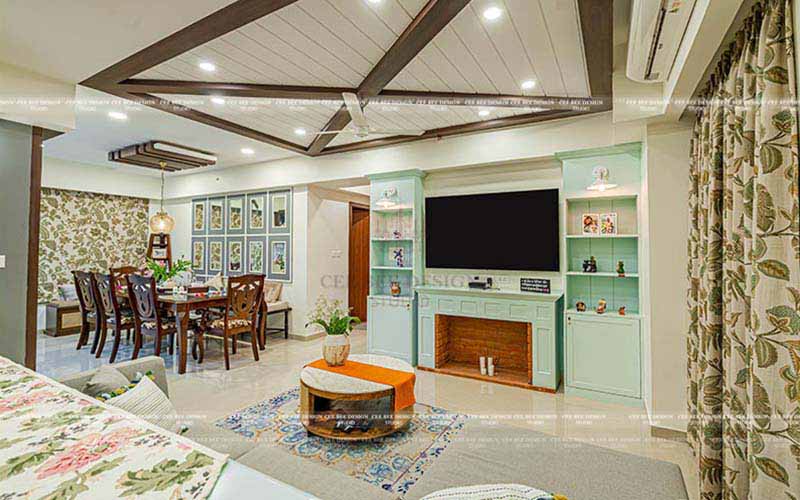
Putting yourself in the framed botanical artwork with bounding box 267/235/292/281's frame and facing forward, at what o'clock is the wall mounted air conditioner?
The wall mounted air conditioner is roughly at 10 o'clock from the framed botanical artwork.

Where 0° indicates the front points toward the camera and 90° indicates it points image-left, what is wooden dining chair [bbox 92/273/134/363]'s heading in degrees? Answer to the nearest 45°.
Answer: approximately 225°

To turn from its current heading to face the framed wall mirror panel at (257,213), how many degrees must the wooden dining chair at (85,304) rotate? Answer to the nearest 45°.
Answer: approximately 45° to its right

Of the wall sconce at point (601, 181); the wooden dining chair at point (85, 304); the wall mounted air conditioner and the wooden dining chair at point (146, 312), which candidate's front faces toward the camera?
the wall sconce

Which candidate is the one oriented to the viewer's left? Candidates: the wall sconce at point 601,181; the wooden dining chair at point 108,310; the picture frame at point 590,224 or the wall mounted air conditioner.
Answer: the wall mounted air conditioner

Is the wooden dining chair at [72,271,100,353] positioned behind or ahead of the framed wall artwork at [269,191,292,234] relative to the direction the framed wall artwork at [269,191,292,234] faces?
ahead

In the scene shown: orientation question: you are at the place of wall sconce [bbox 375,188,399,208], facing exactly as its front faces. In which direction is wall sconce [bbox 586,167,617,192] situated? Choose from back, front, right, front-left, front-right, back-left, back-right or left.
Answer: left

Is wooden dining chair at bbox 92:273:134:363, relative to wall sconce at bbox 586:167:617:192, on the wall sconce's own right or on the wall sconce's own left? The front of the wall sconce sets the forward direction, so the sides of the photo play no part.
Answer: on the wall sconce's own right

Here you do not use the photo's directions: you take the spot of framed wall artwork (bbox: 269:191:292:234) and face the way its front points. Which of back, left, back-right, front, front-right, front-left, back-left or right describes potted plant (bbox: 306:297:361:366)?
front-left

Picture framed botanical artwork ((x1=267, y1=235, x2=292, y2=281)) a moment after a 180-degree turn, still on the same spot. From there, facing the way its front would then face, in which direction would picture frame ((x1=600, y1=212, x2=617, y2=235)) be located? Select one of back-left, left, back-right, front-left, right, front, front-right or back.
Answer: right

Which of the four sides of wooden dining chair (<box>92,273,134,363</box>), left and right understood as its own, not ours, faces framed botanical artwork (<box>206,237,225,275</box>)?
front

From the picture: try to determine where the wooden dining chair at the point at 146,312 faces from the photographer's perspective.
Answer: facing away from the viewer and to the right of the viewer

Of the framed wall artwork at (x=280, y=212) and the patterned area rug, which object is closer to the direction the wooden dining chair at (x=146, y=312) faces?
the framed wall artwork

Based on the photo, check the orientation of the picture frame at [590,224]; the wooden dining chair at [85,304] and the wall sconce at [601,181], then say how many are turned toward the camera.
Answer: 2
